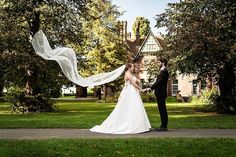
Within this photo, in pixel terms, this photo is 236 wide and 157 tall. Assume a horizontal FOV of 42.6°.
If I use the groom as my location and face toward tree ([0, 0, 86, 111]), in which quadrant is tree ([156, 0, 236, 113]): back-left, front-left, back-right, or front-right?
front-right

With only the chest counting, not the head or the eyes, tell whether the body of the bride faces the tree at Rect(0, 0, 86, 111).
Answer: no

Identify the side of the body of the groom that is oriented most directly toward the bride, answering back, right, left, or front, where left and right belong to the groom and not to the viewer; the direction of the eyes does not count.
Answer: front

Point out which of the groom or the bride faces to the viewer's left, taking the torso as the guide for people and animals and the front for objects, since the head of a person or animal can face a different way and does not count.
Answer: the groom

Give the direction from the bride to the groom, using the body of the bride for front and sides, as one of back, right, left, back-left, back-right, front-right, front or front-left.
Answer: front

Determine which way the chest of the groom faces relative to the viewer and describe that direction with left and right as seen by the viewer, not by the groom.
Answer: facing to the left of the viewer

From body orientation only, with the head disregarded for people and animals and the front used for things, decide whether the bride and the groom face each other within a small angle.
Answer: yes

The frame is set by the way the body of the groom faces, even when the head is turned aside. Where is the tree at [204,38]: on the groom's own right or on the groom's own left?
on the groom's own right

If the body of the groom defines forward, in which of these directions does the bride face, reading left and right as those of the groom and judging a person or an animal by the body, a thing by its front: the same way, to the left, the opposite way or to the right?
the opposite way

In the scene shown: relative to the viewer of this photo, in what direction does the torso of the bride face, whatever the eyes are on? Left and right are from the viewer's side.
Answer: facing to the right of the viewer

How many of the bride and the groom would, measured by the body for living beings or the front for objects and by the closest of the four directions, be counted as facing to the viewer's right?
1
